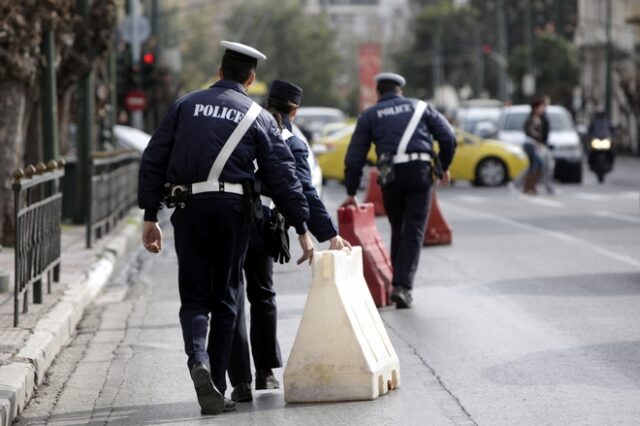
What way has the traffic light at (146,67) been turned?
toward the camera

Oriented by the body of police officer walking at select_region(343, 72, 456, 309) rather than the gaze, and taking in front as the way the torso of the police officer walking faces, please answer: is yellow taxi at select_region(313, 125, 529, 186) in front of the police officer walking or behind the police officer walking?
in front

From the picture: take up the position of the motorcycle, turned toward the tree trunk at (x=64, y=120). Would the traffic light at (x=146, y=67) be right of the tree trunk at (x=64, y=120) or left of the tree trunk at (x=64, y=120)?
right

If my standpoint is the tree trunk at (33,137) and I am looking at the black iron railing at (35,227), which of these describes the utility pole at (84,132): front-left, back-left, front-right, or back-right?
back-left

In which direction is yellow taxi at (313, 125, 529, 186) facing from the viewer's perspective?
to the viewer's right

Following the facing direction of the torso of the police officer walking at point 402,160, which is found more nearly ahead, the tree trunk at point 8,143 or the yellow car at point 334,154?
the yellow car

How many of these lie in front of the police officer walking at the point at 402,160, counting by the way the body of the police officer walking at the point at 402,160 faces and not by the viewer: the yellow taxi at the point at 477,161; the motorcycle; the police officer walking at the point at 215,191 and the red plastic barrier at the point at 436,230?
3

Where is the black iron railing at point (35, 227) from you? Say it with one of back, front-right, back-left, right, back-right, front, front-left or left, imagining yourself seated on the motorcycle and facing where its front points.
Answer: front

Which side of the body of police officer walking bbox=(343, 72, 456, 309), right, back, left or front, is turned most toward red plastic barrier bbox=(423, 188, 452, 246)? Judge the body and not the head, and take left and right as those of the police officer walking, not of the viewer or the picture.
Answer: front

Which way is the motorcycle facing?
toward the camera

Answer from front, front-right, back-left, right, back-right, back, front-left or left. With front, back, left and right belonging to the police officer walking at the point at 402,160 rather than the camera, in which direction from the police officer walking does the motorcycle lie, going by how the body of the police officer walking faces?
front

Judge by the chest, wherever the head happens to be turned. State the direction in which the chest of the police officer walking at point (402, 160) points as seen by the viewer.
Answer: away from the camera

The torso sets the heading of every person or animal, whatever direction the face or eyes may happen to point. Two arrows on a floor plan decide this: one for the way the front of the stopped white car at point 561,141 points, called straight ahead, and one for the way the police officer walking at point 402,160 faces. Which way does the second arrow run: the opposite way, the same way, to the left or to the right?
the opposite way

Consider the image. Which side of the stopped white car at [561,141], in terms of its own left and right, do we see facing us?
front

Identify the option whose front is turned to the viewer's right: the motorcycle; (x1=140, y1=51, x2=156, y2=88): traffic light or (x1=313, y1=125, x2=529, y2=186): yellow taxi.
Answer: the yellow taxi

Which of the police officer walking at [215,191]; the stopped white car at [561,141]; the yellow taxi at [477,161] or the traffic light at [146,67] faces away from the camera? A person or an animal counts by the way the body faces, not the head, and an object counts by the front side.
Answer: the police officer walking

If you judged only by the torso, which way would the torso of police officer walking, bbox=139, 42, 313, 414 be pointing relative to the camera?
away from the camera

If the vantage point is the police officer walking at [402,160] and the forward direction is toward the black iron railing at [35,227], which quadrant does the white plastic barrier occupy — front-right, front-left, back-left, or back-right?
front-left

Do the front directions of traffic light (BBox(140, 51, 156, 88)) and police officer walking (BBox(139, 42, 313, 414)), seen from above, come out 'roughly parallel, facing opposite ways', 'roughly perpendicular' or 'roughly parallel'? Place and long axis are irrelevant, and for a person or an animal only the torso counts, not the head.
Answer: roughly parallel, facing opposite ways

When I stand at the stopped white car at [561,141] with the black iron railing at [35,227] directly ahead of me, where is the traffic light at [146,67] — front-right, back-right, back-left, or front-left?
front-right

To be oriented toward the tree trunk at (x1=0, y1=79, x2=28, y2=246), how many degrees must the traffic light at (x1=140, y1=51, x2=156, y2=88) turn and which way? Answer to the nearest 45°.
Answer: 0° — it already faces it
